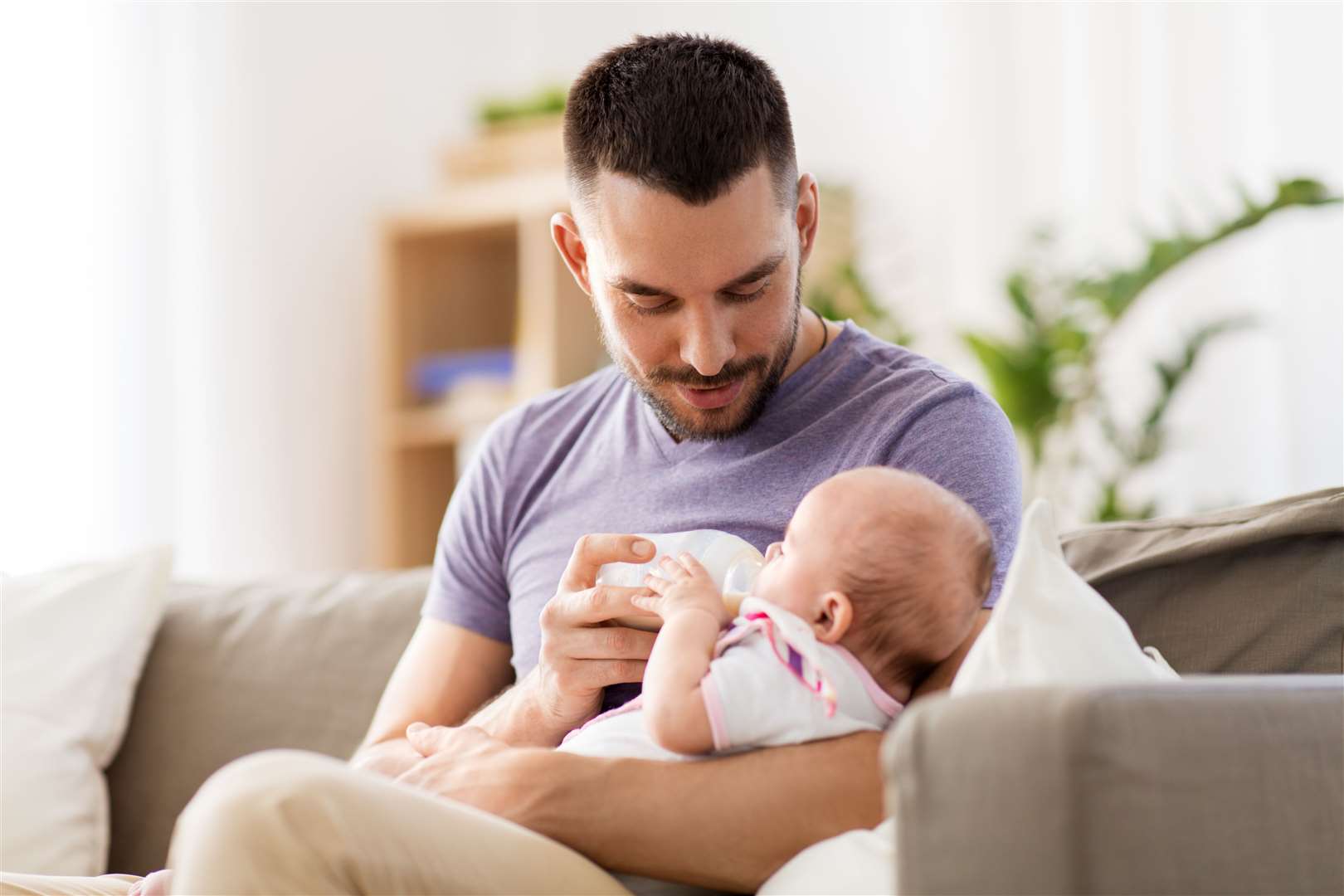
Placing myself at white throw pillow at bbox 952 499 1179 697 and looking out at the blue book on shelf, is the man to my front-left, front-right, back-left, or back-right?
front-left

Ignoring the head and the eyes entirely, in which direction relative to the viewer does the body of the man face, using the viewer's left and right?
facing the viewer and to the left of the viewer

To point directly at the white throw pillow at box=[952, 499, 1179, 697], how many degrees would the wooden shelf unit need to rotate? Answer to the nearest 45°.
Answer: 0° — it already faces it

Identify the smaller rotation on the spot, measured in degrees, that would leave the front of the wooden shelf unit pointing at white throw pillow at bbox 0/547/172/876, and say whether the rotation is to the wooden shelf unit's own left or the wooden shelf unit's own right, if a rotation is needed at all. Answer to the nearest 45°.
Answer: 0° — it already faces it

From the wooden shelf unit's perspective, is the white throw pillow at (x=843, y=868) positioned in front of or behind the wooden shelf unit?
in front

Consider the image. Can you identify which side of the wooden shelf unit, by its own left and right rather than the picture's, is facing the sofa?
front

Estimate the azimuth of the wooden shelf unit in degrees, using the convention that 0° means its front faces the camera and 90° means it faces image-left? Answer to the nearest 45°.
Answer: approximately 0°

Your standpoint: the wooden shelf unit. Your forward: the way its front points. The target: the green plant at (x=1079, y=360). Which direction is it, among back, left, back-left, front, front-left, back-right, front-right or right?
front-left

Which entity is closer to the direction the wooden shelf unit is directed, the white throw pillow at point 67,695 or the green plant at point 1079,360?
the white throw pillow

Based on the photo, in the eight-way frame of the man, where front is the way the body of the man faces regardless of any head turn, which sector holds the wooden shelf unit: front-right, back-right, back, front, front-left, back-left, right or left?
back-right

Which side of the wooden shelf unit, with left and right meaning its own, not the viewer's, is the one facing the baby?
front

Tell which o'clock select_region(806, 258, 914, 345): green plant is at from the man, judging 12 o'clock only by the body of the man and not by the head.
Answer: The green plant is roughly at 5 o'clock from the man.

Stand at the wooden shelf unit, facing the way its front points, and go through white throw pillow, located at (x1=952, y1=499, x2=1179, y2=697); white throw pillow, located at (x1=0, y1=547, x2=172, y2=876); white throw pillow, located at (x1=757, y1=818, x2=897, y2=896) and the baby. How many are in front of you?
4

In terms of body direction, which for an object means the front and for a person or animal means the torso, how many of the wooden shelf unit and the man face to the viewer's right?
0

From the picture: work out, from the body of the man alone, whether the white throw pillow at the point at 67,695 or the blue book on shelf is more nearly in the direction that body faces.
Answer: the white throw pillow

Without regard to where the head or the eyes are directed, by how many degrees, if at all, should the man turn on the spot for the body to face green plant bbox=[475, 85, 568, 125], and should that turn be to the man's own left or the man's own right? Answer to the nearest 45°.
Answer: approximately 135° to the man's own right
